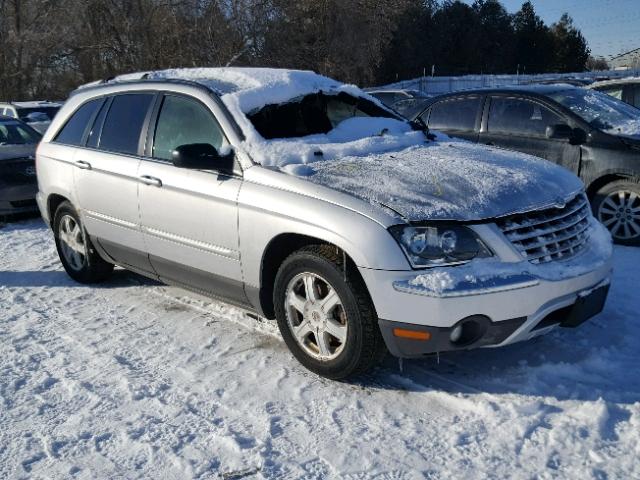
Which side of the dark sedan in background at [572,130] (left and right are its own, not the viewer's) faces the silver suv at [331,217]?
right

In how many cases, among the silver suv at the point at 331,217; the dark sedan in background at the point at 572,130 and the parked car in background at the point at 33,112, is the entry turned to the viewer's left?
0

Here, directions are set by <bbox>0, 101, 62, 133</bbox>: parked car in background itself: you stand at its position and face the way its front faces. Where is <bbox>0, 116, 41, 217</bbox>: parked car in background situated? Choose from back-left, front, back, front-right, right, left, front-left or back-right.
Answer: front-right

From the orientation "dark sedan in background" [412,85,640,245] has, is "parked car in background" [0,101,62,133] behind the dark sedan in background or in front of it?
behind

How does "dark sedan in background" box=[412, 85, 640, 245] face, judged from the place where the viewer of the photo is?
facing the viewer and to the right of the viewer

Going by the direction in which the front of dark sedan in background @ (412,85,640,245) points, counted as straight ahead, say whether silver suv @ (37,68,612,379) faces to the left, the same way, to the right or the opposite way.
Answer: the same way

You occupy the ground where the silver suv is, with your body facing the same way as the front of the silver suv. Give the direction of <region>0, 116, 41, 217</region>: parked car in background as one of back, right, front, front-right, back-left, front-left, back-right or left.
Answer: back

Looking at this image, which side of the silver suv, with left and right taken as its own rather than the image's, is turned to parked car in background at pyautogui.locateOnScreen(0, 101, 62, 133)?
back

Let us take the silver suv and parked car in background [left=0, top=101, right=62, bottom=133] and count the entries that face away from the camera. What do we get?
0

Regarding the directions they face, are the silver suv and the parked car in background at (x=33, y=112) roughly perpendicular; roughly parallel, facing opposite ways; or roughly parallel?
roughly parallel

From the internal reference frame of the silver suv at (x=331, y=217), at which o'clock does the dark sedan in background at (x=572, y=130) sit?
The dark sedan in background is roughly at 9 o'clock from the silver suv.

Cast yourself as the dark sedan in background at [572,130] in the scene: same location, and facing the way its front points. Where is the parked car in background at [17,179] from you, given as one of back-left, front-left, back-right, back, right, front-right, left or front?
back-right
